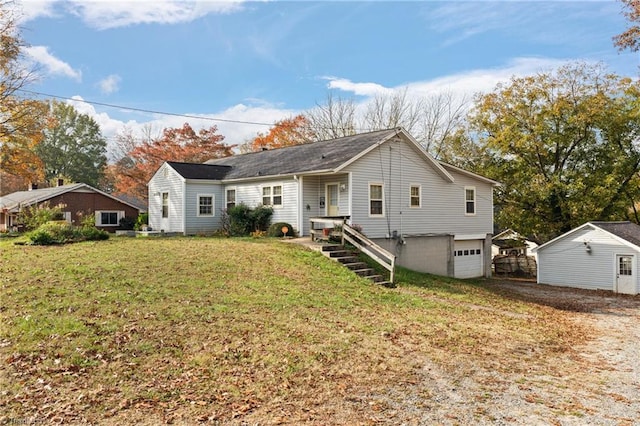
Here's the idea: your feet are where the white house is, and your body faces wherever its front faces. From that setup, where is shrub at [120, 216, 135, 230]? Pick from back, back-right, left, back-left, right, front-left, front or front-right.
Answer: right

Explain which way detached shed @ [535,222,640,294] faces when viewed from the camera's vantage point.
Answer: facing the viewer and to the left of the viewer

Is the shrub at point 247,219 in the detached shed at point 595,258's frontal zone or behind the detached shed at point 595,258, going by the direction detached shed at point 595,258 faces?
frontal zone

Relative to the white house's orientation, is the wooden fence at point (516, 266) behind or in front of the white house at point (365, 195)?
behind

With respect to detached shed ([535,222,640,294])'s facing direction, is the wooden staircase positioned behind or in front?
in front

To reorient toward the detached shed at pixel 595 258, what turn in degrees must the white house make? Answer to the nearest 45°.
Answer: approximately 135° to its left

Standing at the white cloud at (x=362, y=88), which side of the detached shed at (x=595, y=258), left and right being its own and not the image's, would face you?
right

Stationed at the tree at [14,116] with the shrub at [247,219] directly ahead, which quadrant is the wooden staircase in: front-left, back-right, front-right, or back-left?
front-right

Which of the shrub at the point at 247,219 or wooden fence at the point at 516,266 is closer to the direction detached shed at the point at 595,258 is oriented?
the shrub

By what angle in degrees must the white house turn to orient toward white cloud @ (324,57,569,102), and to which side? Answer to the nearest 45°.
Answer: approximately 180°

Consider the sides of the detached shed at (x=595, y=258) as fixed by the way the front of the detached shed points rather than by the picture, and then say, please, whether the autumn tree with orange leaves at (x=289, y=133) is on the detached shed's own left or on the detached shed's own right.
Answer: on the detached shed's own right

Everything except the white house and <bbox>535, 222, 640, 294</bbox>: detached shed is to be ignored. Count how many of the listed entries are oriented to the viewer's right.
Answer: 0
